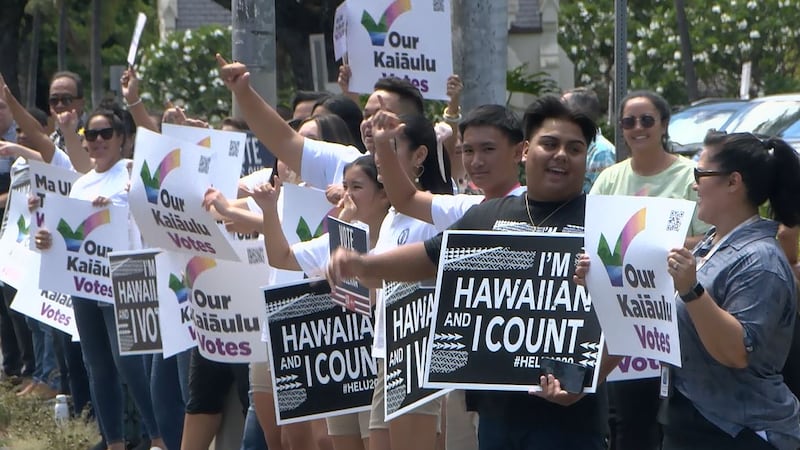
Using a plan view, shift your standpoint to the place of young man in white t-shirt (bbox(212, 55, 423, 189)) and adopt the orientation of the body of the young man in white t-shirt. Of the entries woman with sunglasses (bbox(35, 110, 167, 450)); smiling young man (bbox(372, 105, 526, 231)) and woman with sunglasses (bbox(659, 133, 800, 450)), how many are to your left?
2

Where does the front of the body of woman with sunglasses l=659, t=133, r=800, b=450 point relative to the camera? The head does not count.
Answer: to the viewer's left

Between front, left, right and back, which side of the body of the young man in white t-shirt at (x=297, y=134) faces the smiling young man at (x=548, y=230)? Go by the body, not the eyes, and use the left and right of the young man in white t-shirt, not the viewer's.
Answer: left

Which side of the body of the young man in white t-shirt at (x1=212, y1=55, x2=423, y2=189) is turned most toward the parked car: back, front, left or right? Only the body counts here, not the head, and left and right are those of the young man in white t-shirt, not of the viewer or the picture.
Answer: back

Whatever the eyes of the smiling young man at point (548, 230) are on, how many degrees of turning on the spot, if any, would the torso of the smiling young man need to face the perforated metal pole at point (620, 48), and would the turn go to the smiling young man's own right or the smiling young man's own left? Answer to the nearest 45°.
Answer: approximately 180°

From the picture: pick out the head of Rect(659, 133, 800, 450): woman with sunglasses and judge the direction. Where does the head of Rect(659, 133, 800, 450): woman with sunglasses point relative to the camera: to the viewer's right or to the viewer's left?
to the viewer's left

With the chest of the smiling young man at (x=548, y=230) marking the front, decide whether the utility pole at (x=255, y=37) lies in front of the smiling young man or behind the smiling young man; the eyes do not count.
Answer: behind

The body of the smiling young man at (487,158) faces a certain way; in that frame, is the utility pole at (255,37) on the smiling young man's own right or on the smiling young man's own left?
on the smiling young man's own right

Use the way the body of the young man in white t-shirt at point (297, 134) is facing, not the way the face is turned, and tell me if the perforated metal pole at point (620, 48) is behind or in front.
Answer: behind

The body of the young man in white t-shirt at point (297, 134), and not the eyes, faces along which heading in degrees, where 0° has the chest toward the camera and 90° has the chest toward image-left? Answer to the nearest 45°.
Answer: approximately 45°

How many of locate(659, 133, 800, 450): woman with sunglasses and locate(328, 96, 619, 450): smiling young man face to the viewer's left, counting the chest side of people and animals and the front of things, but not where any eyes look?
1

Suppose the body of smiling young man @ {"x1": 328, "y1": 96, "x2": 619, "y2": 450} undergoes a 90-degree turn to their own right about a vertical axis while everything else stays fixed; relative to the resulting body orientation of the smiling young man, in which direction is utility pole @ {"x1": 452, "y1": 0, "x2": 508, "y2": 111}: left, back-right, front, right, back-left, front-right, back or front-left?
right
